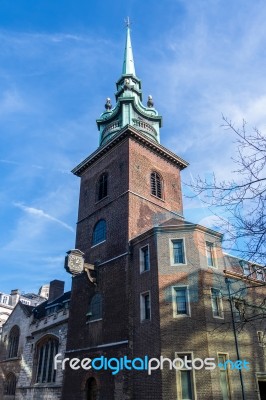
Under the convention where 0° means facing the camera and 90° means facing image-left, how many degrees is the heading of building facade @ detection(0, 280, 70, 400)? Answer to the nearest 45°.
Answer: approximately 45°

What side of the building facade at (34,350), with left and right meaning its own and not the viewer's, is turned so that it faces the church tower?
left
